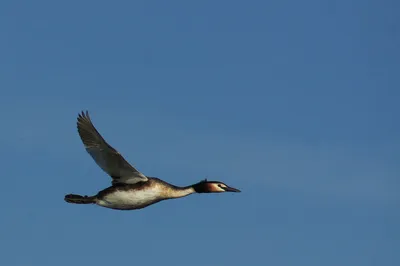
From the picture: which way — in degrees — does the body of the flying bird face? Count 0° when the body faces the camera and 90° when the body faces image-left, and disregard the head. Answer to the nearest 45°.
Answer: approximately 270°
